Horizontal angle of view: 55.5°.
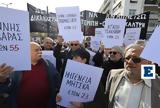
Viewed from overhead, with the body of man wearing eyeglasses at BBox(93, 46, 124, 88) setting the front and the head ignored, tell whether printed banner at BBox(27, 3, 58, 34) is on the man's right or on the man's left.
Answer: on the man's right

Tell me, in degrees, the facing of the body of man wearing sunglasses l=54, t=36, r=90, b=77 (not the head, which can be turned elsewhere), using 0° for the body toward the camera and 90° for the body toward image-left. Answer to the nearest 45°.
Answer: approximately 0°
